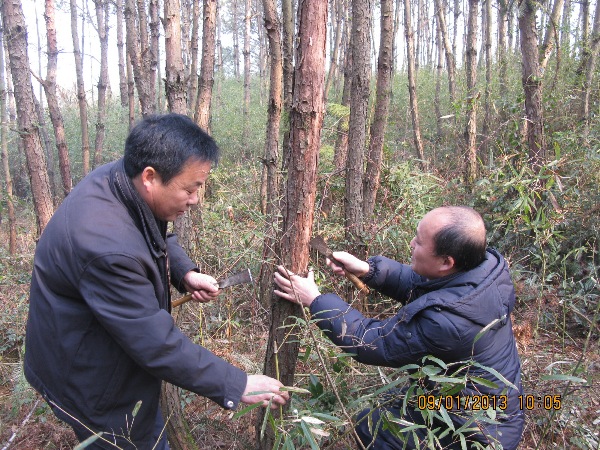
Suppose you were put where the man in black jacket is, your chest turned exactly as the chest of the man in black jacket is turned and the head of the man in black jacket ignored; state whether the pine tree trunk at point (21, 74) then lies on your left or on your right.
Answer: on your left

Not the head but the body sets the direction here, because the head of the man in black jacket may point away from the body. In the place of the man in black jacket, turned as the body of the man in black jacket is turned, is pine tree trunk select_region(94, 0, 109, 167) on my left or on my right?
on my left

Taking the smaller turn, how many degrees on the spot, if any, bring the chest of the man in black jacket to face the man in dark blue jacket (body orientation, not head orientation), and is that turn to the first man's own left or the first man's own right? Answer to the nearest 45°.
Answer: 0° — they already face them

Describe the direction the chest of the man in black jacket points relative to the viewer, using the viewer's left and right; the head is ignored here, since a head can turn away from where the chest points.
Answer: facing to the right of the viewer

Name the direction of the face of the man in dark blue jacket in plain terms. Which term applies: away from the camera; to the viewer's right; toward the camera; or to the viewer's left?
to the viewer's left

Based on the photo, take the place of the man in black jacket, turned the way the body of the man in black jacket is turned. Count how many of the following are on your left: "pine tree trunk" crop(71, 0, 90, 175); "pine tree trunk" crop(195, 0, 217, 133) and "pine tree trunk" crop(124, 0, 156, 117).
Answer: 3

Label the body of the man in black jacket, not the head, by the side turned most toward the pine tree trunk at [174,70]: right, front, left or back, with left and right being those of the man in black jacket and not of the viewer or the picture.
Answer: left

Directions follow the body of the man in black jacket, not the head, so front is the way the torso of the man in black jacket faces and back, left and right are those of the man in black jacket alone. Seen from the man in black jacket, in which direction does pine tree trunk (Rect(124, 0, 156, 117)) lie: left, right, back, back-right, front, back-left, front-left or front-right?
left

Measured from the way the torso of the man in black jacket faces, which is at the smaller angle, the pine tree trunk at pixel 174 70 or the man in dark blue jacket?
the man in dark blue jacket

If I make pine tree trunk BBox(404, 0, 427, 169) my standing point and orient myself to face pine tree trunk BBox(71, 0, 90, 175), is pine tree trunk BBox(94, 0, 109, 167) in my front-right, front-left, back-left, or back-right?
front-right
